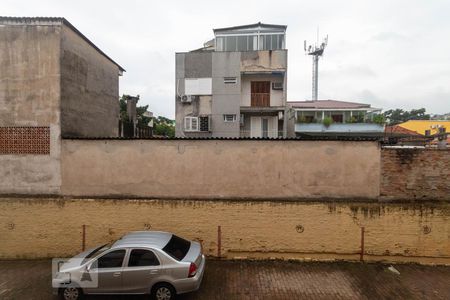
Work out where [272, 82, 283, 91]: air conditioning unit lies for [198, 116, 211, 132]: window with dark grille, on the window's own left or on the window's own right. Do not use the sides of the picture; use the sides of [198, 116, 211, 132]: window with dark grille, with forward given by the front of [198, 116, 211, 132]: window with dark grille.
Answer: on the window's own left

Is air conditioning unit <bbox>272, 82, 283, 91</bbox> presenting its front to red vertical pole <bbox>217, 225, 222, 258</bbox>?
yes

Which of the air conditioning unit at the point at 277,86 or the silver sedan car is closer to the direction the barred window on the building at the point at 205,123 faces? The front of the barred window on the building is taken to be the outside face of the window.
the silver sedan car

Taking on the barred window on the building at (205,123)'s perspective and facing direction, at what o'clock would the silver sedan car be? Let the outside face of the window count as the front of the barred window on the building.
The silver sedan car is roughly at 12 o'clock from the barred window on the building.

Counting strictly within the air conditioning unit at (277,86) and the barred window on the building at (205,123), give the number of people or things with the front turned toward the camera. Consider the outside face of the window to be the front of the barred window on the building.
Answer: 2

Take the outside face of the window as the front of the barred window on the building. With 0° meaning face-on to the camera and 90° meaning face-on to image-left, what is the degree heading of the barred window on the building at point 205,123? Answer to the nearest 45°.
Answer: approximately 0°

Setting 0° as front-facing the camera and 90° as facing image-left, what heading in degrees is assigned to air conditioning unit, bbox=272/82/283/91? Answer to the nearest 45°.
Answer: approximately 0°

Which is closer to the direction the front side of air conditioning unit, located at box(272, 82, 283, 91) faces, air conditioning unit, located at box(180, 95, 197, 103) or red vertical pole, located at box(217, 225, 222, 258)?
the red vertical pole
